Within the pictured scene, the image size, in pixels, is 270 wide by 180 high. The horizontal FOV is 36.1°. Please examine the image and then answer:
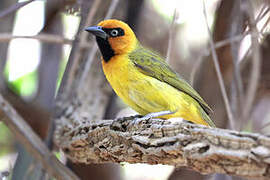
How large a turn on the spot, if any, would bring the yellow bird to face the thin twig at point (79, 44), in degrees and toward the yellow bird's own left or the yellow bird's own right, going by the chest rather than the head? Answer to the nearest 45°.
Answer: approximately 45° to the yellow bird's own right

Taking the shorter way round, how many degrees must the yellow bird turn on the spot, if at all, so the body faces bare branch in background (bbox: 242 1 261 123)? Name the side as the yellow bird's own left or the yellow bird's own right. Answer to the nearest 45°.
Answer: approximately 180°

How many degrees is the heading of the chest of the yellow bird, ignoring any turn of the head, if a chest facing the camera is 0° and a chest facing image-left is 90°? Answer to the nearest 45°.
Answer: approximately 90°

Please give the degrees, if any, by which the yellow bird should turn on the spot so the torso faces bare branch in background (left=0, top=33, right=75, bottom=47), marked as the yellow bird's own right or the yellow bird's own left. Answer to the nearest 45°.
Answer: approximately 45° to the yellow bird's own right

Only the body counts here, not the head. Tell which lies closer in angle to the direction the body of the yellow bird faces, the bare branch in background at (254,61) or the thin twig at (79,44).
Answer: the thin twig

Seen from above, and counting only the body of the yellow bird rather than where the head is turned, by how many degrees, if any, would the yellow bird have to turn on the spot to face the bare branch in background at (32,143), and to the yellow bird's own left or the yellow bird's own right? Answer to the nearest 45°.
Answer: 0° — it already faces it
